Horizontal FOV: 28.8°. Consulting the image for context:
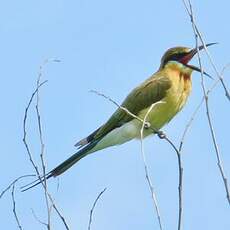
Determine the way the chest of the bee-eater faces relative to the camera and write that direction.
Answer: to the viewer's right
